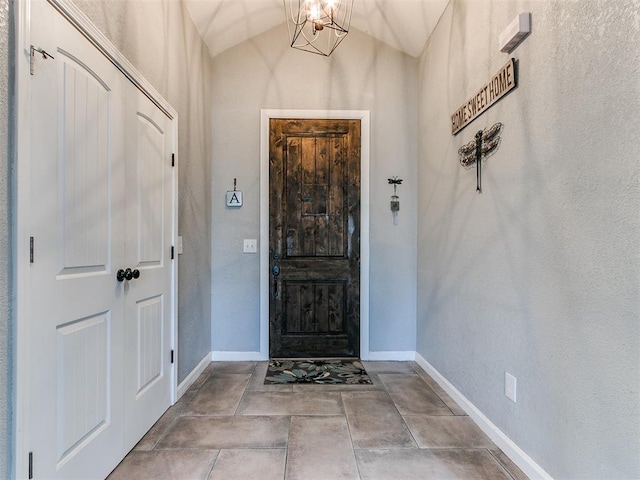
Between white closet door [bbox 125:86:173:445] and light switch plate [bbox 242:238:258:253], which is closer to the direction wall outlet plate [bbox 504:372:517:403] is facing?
the white closet door

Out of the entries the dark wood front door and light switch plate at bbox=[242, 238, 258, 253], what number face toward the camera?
2

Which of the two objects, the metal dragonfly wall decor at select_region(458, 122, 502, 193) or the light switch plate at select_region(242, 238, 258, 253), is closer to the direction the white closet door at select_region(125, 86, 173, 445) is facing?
the metal dragonfly wall decor

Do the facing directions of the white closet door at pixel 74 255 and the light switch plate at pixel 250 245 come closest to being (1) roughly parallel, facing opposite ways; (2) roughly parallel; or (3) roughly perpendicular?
roughly perpendicular

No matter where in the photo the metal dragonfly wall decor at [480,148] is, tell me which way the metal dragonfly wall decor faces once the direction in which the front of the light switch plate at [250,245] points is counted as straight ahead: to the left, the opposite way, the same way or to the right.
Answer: to the right

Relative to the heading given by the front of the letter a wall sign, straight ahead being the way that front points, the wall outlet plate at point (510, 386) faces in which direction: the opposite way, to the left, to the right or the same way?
to the right

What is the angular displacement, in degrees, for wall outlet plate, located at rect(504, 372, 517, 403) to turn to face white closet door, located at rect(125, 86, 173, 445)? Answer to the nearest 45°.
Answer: approximately 45° to its right

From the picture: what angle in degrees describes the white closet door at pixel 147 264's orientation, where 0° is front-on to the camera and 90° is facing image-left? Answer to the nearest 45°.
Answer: approximately 315°

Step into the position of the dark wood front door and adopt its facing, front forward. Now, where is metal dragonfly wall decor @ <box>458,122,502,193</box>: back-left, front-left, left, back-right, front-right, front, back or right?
front-left

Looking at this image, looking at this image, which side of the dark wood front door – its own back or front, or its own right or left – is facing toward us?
front

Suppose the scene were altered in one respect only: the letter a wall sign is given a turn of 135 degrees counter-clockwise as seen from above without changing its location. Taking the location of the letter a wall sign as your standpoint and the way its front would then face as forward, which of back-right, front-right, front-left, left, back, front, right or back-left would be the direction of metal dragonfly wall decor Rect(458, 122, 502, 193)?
right

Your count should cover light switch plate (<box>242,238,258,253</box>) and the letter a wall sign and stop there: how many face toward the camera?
2

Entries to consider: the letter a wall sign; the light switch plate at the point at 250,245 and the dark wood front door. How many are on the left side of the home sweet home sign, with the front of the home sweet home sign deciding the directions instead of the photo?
0

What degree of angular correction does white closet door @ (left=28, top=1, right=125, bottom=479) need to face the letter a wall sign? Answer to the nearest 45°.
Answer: approximately 90° to its left

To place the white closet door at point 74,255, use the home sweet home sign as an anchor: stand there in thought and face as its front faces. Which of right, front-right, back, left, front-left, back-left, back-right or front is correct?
front

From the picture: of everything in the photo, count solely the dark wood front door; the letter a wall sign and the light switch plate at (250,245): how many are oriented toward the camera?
3

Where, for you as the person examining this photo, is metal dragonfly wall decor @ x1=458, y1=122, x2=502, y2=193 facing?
facing the viewer and to the left of the viewer

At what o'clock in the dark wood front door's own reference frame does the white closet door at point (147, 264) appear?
The white closet door is roughly at 1 o'clock from the dark wood front door.

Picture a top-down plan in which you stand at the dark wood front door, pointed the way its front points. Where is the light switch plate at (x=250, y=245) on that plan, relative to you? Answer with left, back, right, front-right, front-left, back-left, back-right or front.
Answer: right
